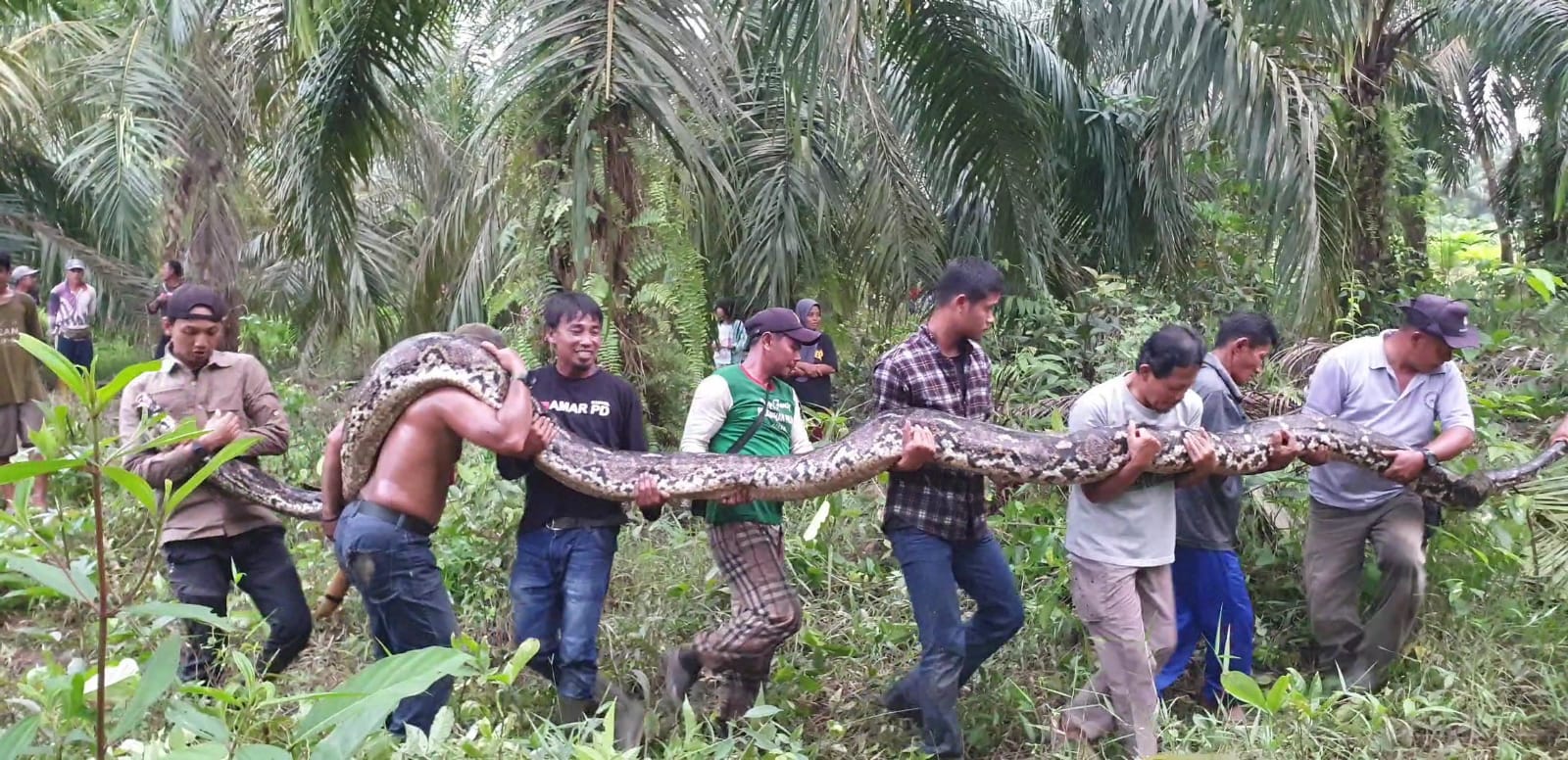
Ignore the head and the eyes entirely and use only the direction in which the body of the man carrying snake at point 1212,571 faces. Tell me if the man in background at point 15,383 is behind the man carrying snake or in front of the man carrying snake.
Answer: behind

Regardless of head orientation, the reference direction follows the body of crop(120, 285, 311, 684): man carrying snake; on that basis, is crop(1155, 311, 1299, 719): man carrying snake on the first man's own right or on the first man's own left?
on the first man's own left

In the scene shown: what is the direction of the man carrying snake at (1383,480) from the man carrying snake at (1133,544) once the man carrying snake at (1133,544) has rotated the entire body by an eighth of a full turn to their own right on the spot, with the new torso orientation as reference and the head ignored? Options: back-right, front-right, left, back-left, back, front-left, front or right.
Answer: back-left

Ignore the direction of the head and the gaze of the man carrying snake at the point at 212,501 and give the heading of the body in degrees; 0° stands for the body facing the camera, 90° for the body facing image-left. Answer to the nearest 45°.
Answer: approximately 0°

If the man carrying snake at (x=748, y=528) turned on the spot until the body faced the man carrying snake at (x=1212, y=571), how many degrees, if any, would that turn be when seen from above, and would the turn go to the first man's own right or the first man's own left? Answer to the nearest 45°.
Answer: approximately 45° to the first man's own left

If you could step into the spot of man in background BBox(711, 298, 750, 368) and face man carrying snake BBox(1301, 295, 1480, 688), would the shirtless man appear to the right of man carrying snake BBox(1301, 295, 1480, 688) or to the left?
right

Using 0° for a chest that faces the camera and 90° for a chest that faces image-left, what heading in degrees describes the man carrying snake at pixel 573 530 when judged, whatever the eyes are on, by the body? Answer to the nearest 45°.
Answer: approximately 0°
